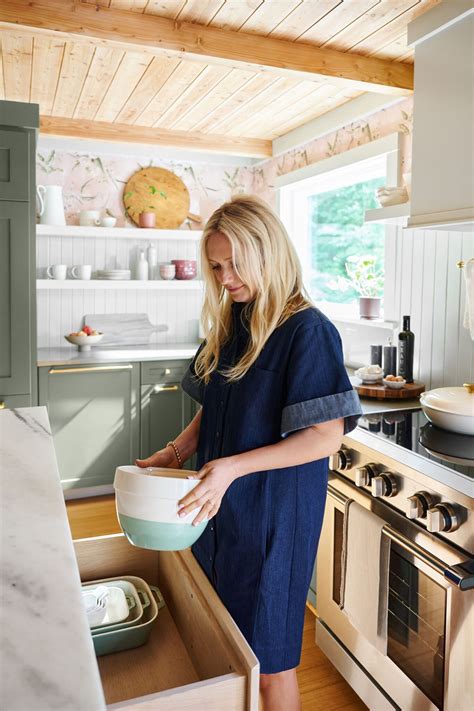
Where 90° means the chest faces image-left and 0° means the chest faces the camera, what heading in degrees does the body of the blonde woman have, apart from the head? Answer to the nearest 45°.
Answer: approximately 45°

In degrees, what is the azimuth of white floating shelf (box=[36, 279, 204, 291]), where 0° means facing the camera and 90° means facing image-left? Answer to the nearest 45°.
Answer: approximately 0°

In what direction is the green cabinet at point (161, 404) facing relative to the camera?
toward the camera

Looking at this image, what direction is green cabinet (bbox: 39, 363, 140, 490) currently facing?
toward the camera

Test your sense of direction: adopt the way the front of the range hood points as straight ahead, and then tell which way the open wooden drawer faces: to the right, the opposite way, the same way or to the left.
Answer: the opposite way

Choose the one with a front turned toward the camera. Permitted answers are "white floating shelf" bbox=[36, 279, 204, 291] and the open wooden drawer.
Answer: the white floating shelf

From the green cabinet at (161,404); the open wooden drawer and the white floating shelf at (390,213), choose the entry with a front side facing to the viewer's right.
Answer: the open wooden drawer

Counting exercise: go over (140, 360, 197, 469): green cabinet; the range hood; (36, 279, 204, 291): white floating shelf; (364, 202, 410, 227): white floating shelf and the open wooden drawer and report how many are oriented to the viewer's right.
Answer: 1

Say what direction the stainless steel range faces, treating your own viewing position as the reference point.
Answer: facing the viewer and to the left of the viewer

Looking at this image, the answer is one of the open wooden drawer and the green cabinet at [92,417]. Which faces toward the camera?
the green cabinet

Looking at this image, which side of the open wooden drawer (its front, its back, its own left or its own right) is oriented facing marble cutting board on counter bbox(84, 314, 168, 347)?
left

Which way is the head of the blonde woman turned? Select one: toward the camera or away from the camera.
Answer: toward the camera

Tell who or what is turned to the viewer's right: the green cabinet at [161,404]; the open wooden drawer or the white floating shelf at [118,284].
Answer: the open wooden drawer
